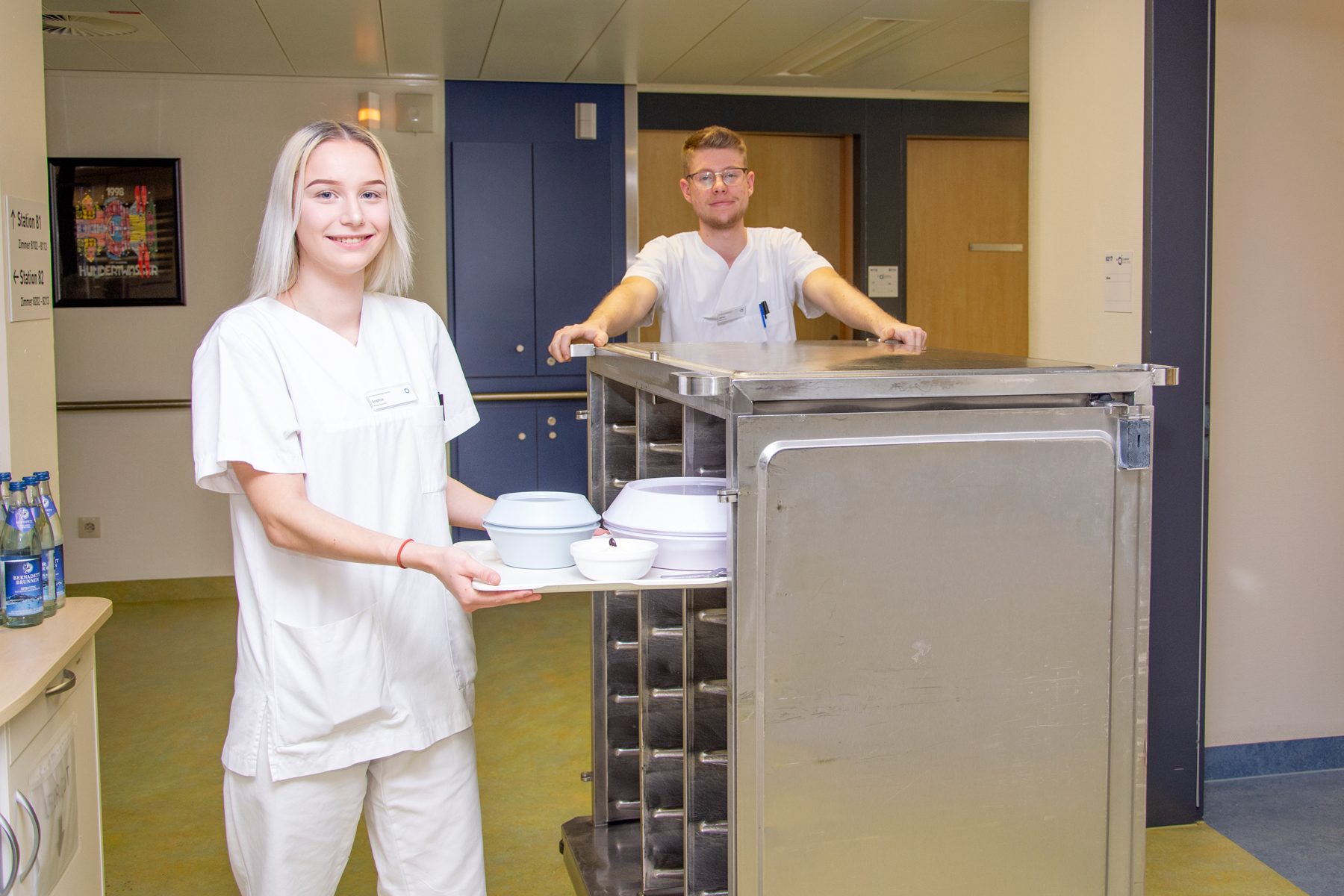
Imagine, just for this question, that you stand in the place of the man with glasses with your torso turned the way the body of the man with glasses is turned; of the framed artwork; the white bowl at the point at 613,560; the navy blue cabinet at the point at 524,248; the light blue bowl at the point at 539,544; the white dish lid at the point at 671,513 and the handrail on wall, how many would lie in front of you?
3

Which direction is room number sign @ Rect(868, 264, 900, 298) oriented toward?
toward the camera

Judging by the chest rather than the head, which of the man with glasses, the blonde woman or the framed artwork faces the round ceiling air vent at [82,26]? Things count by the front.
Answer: the framed artwork

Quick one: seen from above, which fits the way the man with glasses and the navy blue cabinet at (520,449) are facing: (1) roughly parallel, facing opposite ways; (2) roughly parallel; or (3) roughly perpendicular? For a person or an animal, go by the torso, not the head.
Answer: roughly parallel

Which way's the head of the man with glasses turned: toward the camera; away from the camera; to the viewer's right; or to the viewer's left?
toward the camera

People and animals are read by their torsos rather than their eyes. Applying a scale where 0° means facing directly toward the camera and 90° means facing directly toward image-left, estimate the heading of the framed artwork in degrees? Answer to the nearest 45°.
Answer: approximately 0°

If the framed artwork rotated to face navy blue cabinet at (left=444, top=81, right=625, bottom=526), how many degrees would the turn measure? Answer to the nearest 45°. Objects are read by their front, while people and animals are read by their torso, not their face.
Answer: approximately 90° to its left

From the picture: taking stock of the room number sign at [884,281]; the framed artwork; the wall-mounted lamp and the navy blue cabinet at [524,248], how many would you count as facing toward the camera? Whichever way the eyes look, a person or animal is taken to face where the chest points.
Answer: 4

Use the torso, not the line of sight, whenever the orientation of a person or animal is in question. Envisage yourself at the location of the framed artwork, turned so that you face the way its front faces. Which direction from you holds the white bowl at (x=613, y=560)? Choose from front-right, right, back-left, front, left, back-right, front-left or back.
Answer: front

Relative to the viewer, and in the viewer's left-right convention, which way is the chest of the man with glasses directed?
facing the viewer

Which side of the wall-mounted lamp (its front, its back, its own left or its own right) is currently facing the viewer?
front

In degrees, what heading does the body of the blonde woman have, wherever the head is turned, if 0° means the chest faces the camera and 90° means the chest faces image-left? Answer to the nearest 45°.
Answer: approximately 315°

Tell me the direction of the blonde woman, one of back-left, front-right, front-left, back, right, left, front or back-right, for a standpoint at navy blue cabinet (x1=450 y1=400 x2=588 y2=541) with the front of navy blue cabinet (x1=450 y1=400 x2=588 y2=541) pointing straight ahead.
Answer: front
